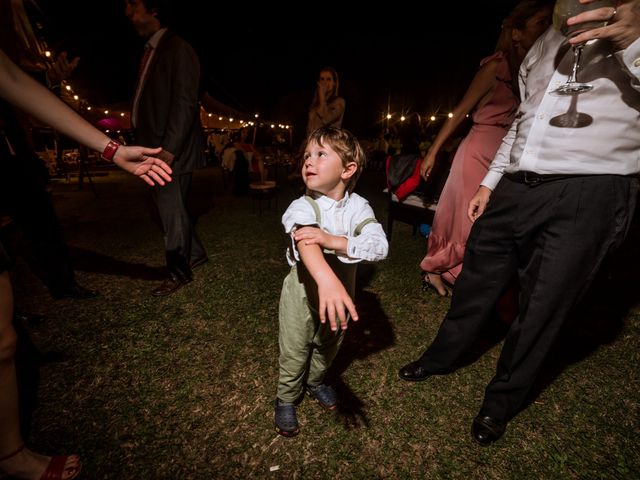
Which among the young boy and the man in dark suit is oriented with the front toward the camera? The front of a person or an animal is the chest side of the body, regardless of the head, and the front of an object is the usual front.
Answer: the young boy

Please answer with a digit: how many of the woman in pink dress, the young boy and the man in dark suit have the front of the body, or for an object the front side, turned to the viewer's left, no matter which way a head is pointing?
1

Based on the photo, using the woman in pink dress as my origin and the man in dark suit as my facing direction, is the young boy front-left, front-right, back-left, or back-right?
front-left

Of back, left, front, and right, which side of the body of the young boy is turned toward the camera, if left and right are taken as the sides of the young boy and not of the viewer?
front

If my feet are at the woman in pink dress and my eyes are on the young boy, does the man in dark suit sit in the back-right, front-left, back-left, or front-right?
front-right

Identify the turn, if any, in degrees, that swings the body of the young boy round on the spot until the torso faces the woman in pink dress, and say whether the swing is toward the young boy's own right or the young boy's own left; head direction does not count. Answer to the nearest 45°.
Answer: approximately 135° to the young boy's own left
